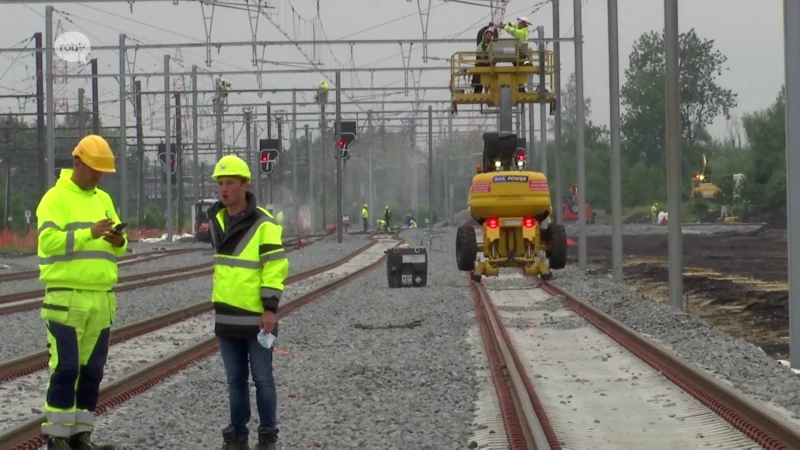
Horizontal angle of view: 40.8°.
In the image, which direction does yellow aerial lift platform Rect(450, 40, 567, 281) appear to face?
away from the camera

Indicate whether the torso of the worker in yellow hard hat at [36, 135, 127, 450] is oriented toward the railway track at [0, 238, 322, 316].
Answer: no

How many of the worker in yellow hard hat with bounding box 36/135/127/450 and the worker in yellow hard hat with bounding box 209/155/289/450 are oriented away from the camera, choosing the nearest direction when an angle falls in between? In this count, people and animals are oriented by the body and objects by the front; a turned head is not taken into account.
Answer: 0

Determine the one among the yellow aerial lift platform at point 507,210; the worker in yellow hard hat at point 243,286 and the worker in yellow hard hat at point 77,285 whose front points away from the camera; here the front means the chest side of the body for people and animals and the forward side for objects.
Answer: the yellow aerial lift platform

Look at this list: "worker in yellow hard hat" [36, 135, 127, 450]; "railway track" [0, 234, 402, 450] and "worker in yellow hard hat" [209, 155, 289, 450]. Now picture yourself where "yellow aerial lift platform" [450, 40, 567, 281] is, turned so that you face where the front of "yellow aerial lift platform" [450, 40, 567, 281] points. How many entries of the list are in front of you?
0

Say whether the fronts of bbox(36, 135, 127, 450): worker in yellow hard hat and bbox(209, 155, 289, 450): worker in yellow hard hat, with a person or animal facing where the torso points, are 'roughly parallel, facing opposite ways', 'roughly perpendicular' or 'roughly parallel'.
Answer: roughly perpendicular

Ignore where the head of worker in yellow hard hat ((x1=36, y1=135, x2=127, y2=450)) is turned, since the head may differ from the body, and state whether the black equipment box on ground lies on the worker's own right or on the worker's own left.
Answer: on the worker's own left

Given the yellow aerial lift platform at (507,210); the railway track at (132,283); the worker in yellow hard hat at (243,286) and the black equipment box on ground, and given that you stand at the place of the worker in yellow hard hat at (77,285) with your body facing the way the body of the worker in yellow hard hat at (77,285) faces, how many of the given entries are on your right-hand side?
0

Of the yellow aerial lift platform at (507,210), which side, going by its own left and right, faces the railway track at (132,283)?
left

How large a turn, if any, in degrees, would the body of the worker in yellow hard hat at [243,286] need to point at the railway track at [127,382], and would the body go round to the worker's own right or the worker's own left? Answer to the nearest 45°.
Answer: approximately 135° to the worker's own right

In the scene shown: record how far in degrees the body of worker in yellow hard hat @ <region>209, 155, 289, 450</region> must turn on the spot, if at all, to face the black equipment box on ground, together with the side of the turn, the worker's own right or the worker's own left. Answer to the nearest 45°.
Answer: approximately 135° to the worker's own right

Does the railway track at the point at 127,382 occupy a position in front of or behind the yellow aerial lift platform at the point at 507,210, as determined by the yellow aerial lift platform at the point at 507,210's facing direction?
behind

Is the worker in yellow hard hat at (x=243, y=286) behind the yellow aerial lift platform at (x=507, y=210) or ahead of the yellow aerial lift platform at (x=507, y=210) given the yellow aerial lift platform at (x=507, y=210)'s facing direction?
behind

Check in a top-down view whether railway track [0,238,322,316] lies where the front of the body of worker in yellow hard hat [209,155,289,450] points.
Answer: no

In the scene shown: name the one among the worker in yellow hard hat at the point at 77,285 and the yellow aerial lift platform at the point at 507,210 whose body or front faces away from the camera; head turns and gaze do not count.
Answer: the yellow aerial lift platform
